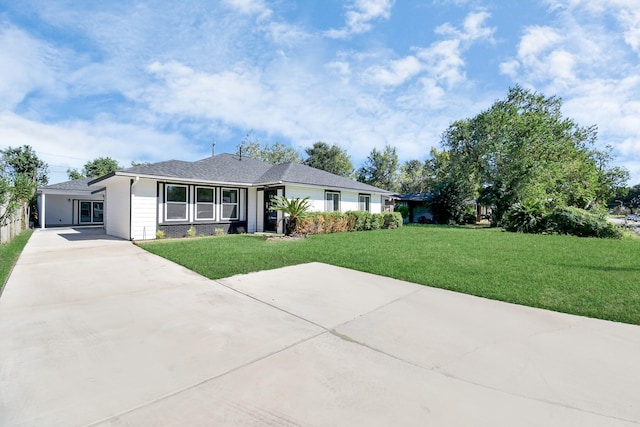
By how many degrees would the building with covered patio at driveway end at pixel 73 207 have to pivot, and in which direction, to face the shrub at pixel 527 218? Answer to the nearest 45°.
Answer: approximately 45° to its left

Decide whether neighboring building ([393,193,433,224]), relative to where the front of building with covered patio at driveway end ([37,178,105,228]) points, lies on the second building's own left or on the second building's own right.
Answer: on the second building's own left

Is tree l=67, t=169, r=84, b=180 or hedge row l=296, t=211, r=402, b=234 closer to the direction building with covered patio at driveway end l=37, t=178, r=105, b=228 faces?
the hedge row

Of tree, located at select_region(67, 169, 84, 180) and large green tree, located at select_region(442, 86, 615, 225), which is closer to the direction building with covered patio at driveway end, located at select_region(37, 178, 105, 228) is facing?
the large green tree

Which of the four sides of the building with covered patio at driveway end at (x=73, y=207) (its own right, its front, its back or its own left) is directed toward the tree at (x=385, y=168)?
left

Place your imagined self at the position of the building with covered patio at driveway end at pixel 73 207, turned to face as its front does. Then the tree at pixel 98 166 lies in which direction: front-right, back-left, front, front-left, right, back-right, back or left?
back

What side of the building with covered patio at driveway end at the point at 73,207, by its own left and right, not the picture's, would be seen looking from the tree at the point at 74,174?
back

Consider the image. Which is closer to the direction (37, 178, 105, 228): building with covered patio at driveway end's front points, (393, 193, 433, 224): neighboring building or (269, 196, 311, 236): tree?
the tree

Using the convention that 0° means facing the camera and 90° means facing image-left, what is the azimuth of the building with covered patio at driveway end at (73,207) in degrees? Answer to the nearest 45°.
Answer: approximately 0°

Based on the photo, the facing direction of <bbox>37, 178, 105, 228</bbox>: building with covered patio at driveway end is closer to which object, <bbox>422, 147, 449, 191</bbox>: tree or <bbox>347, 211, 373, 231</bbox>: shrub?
the shrub

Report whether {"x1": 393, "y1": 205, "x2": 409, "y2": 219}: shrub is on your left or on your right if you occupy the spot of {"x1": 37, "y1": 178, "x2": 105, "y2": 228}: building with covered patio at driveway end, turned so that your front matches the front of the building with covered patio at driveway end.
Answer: on your left
